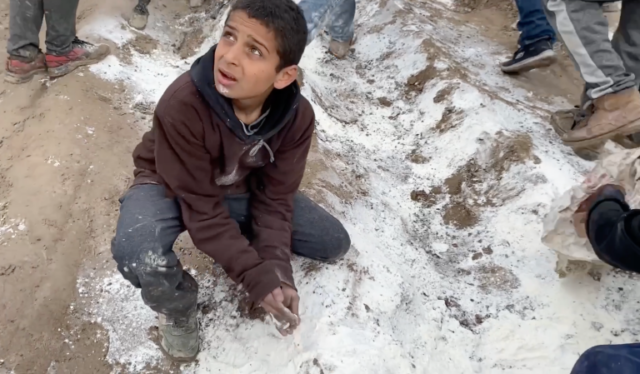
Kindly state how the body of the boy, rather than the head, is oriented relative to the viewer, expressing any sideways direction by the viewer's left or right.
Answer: facing the viewer and to the right of the viewer

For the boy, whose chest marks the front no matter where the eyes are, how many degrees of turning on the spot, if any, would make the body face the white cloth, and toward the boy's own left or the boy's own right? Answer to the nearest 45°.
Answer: approximately 45° to the boy's own left
